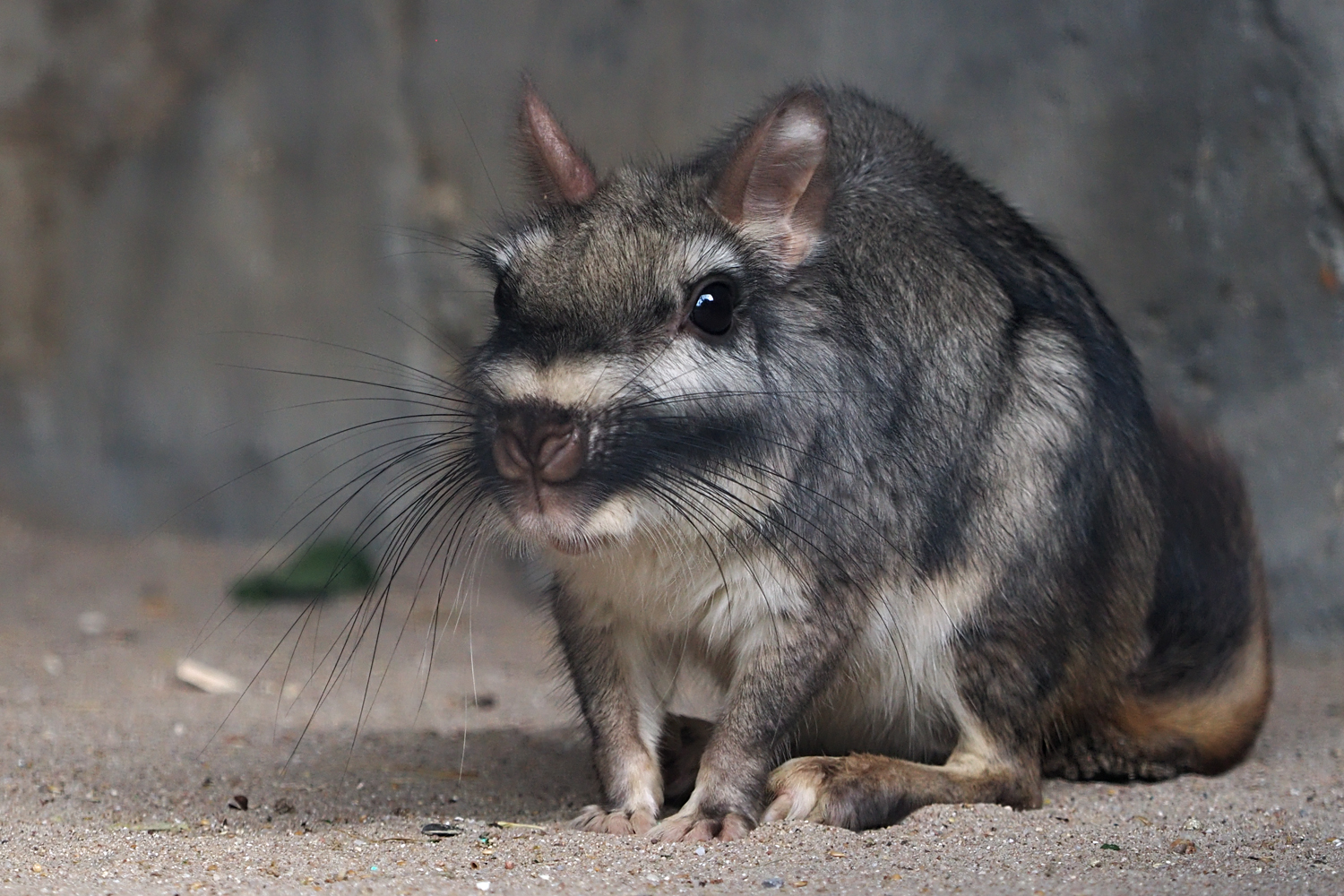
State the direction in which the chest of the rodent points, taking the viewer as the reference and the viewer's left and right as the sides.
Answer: facing the viewer and to the left of the viewer

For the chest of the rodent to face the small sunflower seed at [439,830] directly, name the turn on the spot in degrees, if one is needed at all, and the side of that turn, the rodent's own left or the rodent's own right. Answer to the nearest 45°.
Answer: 0° — it already faces it

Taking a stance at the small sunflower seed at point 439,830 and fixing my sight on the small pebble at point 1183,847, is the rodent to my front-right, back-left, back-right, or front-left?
front-left

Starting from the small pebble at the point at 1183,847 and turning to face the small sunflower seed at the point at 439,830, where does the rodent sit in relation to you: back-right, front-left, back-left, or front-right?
front-right

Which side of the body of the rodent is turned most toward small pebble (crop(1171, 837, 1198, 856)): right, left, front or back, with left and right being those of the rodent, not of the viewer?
left

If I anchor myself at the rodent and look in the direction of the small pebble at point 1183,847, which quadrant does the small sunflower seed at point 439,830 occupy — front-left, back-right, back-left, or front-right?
back-right
